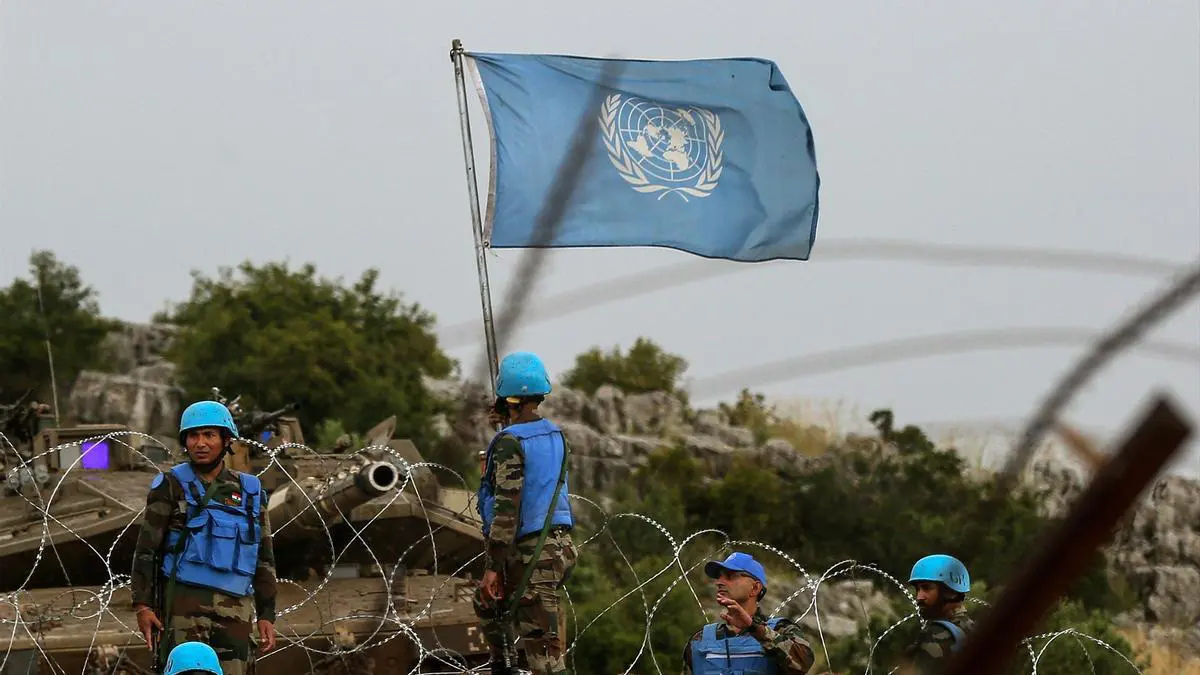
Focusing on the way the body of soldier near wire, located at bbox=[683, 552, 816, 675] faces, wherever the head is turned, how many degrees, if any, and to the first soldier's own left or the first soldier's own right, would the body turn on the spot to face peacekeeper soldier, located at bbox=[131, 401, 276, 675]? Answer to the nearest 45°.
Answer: approximately 45° to the first soldier's own right

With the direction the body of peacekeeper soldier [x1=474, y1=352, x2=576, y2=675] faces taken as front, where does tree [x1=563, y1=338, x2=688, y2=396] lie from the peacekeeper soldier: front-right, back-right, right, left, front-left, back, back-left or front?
front-right

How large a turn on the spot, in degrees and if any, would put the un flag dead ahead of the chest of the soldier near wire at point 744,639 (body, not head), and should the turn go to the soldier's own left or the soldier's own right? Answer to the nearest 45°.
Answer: approximately 135° to the soldier's own right

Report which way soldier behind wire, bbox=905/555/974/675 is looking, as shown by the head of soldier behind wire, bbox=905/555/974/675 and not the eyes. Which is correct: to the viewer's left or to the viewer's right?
to the viewer's left

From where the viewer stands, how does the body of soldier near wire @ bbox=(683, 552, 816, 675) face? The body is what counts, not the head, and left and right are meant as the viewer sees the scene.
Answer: facing the viewer and to the left of the viewer

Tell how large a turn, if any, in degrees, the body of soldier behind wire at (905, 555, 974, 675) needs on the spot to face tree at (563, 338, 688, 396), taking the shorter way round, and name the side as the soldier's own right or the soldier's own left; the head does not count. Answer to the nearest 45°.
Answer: approximately 90° to the soldier's own right

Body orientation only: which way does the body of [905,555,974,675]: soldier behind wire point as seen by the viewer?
to the viewer's left

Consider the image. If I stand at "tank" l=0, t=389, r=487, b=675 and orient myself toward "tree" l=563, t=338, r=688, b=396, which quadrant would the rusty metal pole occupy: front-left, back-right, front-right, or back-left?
back-right

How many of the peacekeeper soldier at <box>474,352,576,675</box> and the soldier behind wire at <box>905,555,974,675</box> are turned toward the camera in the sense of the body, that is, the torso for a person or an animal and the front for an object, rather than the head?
0

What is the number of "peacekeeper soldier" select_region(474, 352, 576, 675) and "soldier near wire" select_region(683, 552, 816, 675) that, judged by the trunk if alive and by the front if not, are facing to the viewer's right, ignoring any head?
0

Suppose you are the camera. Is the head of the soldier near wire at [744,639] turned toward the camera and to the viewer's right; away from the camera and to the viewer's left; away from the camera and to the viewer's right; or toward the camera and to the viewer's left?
toward the camera and to the viewer's left
